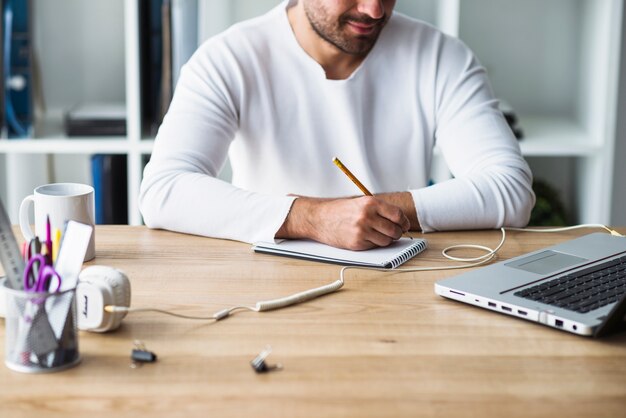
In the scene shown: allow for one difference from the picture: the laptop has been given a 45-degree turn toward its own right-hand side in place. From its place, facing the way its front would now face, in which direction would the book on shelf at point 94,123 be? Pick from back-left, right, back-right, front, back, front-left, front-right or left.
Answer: front-left

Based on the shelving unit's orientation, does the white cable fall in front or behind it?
in front

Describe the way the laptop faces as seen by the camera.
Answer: facing away from the viewer and to the left of the viewer

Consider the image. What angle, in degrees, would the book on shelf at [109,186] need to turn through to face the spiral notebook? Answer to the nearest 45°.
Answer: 0° — it already faces it

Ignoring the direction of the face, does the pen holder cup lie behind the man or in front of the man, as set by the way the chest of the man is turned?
in front

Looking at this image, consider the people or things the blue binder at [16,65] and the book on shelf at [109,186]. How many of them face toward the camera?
2
